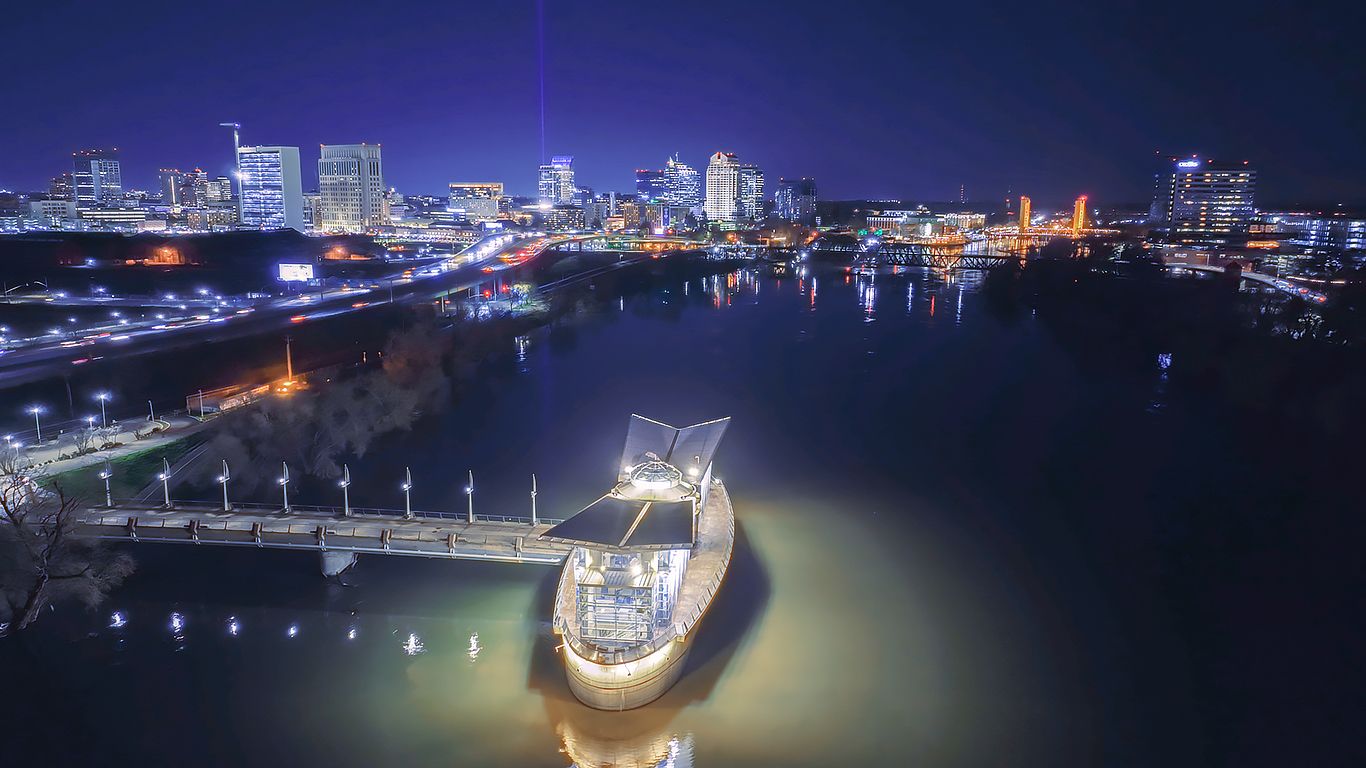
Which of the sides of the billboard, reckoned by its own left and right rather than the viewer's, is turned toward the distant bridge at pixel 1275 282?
left

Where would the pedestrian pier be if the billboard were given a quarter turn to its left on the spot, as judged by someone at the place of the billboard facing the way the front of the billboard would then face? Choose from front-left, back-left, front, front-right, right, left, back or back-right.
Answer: right

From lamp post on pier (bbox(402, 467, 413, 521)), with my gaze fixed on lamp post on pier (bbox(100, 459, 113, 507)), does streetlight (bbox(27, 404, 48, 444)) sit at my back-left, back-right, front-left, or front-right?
front-right

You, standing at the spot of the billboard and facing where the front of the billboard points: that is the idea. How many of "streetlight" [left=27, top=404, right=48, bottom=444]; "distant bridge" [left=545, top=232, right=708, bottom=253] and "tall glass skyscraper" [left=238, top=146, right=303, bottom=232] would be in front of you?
1

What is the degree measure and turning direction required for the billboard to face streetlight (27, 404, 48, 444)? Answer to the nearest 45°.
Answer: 0° — it already faces it

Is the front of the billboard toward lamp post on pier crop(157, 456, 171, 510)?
yes

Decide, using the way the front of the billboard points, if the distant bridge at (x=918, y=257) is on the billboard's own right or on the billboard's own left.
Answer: on the billboard's own left

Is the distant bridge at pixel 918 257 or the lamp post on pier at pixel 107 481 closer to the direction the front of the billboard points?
the lamp post on pier

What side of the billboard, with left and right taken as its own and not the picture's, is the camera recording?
front

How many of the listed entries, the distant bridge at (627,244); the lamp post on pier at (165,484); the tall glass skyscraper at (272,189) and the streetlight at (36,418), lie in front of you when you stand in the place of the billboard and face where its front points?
2

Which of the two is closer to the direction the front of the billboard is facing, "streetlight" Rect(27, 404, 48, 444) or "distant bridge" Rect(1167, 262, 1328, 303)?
the streetlight

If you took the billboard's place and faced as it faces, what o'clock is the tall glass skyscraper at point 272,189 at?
The tall glass skyscraper is roughly at 6 o'clock from the billboard.

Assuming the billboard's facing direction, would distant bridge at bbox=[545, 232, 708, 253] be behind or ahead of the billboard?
behind

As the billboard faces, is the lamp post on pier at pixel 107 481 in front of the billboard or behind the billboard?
in front

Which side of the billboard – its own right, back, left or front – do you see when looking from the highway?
front
